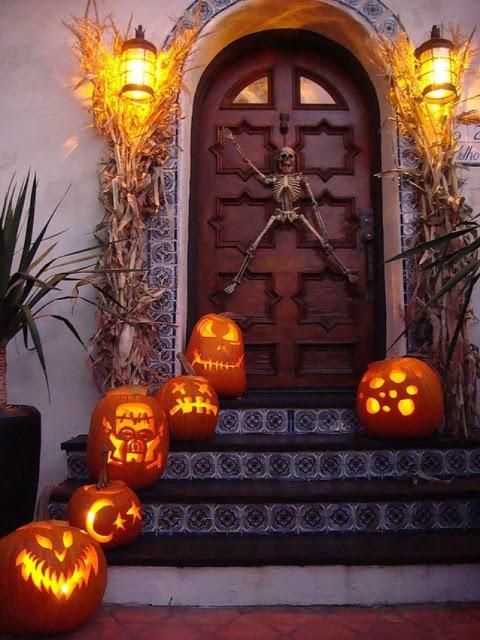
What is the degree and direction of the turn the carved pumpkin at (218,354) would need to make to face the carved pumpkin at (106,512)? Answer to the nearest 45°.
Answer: approximately 45° to its right

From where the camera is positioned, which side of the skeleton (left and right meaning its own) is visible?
front

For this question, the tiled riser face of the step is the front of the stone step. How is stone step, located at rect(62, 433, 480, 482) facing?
toward the camera

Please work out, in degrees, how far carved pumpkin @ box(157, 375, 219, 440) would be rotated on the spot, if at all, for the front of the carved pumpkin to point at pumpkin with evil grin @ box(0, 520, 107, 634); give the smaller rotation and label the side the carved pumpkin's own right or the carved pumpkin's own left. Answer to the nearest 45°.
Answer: approximately 45° to the carved pumpkin's own right

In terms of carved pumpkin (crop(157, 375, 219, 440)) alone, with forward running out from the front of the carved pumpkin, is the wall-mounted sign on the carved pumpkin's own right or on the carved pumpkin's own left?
on the carved pumpkin's own left
